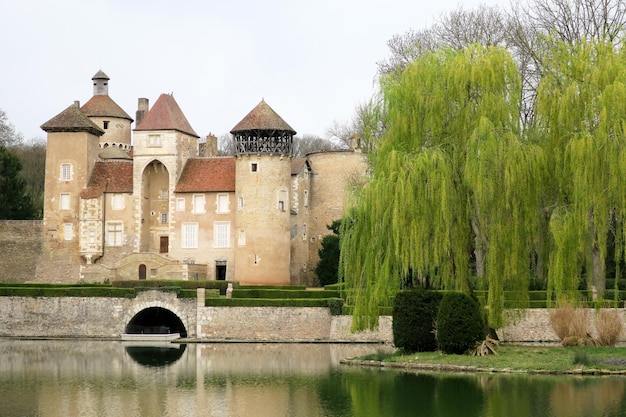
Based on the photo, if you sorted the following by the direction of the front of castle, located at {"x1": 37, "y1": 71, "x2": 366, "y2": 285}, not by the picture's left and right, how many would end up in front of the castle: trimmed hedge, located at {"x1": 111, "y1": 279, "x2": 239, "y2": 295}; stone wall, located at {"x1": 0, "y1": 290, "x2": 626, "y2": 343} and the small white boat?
3

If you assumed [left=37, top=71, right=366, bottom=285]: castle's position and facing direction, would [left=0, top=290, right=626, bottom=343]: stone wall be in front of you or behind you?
in front

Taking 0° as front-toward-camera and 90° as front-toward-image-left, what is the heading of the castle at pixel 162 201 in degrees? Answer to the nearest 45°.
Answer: approximately 0°

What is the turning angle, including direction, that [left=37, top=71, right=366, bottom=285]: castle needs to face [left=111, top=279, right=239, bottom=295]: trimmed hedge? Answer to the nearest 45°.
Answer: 0° — it already faces it

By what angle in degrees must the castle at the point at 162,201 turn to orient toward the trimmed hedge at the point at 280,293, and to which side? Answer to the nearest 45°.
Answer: approximately 45° to its left

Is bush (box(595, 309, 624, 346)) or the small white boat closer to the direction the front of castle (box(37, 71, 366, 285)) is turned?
the small white boat

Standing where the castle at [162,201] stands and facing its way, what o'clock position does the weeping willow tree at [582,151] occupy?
The weeping willow tree is roughly at 11 o'clock from the castle.

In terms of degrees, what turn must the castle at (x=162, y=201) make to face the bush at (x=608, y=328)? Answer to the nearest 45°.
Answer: approximately 45° to its left

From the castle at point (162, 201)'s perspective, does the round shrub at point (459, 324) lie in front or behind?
in front
